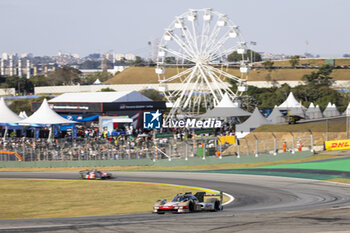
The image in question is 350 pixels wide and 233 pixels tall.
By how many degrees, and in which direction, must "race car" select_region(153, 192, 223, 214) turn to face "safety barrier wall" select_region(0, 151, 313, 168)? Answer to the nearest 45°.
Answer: approximately 135° to its right

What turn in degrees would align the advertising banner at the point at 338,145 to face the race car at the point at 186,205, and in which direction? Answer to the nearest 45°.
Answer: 0° — it already faces it

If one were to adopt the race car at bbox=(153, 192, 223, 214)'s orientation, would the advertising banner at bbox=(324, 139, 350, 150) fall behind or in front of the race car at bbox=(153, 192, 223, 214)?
behind

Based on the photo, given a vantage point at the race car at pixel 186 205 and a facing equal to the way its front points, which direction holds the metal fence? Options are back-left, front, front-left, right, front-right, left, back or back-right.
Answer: back-right

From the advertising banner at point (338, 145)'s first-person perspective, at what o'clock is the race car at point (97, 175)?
The race car is roughly at 2 o'clock from the advertising banner.

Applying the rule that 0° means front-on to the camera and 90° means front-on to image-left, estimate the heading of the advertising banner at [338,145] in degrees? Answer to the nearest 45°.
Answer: approximately 0°

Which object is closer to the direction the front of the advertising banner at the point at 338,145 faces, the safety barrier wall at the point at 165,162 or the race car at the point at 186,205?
the race car

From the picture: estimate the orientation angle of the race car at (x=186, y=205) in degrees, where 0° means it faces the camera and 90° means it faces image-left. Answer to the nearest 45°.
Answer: approximately 45°
